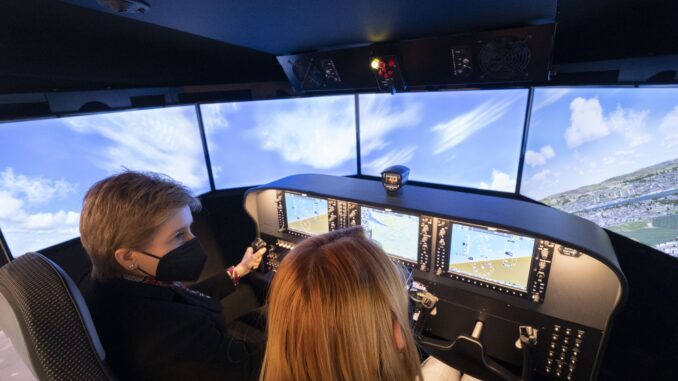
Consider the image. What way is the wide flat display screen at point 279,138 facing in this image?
toward the camera

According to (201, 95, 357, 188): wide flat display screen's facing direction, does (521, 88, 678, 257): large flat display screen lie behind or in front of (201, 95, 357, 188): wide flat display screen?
in front

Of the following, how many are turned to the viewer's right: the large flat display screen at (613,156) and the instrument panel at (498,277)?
0

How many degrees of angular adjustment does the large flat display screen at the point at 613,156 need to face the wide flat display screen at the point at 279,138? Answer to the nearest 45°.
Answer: approximately 45° to its right

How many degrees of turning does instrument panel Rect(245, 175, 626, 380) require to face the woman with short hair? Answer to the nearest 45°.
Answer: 0° — it already faces them

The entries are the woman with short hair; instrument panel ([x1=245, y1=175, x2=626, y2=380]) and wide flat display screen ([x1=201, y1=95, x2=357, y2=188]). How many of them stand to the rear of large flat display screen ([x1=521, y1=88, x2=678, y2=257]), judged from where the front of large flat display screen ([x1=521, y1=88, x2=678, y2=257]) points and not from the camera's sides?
0

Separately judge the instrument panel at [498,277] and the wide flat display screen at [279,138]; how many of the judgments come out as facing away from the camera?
0

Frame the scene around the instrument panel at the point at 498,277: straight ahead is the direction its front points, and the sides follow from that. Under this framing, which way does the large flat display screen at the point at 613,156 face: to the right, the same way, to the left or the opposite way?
the same way

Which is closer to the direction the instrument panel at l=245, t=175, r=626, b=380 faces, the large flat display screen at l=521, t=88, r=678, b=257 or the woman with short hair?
the woman with short hair

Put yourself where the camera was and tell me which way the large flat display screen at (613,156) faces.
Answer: facing the viewer and to the left of the viewer

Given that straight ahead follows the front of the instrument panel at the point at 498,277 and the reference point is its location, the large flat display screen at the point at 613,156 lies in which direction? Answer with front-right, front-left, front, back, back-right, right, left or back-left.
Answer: back

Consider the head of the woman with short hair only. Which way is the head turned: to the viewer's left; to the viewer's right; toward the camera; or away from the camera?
to the viewer's right

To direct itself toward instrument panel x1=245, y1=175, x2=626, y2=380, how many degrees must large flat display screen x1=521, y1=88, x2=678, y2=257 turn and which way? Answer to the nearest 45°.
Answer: approximately 45° to its left

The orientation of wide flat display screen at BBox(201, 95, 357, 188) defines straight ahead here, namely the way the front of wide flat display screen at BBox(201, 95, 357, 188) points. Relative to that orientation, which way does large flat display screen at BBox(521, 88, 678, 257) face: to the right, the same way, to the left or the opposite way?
to the right

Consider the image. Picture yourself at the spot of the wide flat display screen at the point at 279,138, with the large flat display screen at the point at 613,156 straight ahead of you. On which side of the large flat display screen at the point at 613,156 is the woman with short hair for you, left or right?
right

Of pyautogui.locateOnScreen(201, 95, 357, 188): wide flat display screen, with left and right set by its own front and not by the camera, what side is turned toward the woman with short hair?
front
